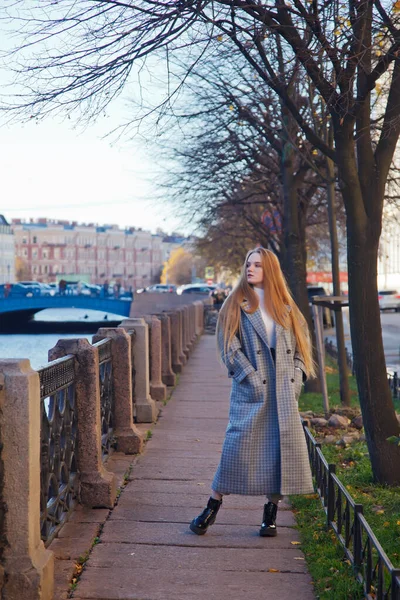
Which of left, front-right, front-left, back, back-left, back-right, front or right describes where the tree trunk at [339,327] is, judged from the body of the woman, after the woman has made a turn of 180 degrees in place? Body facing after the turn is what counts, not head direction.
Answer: front

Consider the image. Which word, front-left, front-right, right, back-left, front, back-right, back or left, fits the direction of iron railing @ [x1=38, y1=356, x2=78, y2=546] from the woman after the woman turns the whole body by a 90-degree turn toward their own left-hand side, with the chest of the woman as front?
back

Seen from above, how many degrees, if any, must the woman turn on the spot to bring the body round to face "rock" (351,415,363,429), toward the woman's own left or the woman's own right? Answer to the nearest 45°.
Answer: approximately 180°

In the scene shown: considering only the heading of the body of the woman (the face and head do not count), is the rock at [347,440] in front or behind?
behind

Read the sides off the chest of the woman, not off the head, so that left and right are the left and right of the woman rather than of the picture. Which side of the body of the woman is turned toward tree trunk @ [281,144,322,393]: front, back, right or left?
back

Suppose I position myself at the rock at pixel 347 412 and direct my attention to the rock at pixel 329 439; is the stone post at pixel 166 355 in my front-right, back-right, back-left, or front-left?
back-right

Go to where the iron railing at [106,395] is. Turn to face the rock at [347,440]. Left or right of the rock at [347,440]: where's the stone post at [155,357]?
left

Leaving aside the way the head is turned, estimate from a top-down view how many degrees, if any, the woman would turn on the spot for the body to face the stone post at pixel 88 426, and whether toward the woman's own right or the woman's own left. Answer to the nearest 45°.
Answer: approximately 135° to the woman's own right

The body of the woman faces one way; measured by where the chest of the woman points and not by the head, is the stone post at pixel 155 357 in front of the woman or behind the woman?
behind

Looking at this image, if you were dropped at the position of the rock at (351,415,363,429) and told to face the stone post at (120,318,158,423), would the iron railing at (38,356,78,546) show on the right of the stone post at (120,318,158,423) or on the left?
left

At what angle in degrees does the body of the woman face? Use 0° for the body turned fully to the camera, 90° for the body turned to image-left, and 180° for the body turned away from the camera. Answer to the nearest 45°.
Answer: approximately 0°

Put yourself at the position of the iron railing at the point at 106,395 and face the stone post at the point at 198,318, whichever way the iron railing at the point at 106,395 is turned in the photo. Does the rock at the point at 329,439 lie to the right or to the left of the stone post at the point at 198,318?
right
